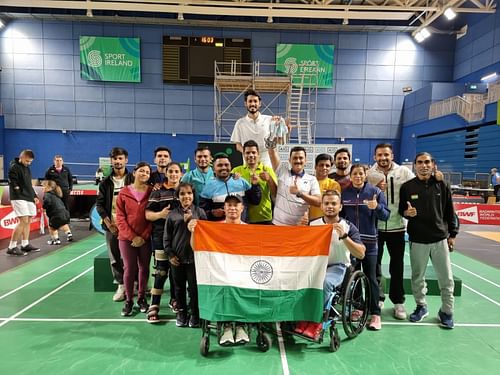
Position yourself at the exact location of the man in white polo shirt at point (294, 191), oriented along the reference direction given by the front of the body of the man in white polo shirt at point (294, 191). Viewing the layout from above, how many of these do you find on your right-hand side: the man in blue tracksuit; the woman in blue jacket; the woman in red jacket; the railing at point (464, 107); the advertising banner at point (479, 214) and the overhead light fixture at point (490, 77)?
2

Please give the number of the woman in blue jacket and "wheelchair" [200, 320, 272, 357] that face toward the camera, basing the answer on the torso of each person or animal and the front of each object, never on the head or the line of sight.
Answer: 2

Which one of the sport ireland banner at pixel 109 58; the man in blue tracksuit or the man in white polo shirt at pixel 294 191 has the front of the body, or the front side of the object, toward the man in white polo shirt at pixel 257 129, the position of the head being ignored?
the sport ireland banner

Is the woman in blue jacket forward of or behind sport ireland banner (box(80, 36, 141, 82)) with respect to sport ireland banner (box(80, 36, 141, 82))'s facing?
forward

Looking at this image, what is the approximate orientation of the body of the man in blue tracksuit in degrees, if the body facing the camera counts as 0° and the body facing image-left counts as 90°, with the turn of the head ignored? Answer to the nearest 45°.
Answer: approximately 0°

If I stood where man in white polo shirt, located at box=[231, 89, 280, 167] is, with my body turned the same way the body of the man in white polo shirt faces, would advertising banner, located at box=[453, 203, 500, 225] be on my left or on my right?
on my left

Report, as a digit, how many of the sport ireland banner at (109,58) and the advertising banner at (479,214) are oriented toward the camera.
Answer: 2

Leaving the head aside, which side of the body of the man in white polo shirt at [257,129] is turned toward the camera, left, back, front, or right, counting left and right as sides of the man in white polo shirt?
front

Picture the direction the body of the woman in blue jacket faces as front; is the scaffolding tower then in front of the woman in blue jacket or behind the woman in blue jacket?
behind

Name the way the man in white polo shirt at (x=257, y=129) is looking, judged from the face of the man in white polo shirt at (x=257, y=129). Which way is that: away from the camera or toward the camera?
toward the camera

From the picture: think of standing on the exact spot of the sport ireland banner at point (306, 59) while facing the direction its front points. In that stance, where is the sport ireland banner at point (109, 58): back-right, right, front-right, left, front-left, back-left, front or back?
right

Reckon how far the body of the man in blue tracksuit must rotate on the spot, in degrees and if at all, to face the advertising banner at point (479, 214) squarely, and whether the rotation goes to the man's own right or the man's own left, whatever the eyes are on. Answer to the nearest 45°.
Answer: approximately 135° to the man's own left

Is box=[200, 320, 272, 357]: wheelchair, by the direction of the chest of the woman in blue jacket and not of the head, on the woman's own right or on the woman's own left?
on the woman's own right

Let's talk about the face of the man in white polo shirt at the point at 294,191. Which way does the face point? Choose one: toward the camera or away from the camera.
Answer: toward the camera

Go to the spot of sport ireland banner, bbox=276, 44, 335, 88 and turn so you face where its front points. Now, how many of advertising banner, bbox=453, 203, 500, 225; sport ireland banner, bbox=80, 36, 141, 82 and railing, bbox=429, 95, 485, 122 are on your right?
1

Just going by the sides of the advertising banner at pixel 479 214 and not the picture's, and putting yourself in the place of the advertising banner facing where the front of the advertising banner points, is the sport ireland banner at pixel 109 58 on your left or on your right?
on your right

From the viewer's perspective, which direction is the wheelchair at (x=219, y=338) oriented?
toward the camera
